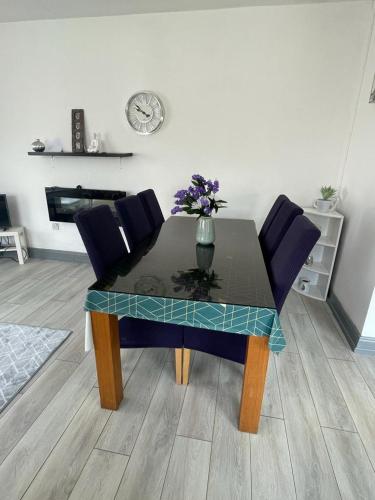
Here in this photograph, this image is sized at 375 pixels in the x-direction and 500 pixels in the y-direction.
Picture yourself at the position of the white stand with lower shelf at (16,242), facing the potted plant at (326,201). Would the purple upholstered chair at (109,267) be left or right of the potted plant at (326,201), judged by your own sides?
right

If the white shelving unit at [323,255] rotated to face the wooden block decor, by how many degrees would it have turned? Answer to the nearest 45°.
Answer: approximately 45° to its right

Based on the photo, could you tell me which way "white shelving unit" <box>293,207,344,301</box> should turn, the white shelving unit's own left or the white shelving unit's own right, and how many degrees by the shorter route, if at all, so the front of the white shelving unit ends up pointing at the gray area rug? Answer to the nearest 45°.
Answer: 0° — it already faces it

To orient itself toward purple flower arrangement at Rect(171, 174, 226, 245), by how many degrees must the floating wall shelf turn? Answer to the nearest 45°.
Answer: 0° — it already faces it

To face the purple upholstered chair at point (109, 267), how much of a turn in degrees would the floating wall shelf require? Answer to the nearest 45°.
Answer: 0° — it already faces it

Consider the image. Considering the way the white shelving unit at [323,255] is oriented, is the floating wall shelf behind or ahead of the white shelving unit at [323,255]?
ahead

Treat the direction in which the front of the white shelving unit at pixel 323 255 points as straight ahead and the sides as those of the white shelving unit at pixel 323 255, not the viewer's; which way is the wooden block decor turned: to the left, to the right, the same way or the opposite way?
to the left

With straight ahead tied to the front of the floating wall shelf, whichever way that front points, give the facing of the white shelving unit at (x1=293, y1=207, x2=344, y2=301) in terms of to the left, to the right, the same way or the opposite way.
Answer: to the right

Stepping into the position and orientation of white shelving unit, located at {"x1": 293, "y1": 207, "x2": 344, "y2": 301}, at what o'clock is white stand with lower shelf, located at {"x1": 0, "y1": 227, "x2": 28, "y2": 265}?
white stand with lower shelf, located at {"x1": 0, "y1": 227, "x2": 28, "y2": 265} is roughly at 1 o'clock from white shelving unit, located at {"x1": 293, "y1": 207, "x2": 344, "y2": 301}.

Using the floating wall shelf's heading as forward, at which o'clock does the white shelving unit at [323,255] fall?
The white shelving unit is roughly at 10 o'clock from the floating wall shelf.

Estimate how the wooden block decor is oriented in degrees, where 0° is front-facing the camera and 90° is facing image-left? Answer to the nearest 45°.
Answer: approximately 0°

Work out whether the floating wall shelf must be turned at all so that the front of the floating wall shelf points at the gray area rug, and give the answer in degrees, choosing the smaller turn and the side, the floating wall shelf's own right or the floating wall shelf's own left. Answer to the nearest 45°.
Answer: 0° — it already faces it
